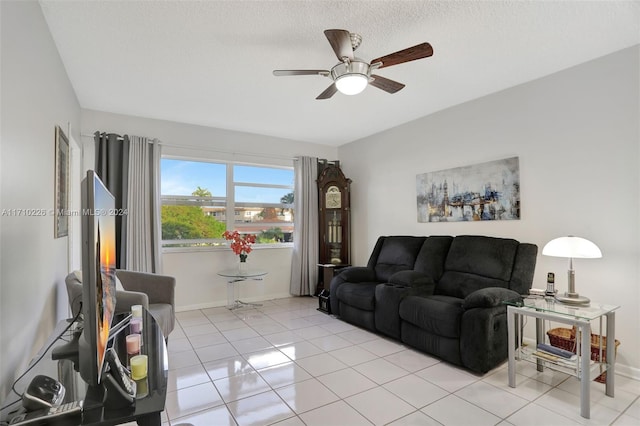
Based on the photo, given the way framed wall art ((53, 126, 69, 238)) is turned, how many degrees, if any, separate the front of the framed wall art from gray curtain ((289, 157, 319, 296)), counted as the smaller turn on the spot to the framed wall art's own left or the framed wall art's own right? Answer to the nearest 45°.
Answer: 0° — it already faces it

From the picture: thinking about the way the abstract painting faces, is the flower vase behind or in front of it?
in front

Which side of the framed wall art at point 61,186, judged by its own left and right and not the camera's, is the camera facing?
right

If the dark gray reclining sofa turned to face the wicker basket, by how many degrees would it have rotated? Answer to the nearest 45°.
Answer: approximately 135° to its left

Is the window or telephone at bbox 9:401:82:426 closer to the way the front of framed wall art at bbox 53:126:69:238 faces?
the window

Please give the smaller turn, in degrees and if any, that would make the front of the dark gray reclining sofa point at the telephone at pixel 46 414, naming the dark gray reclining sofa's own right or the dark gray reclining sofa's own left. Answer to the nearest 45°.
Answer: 0° — it already faces it

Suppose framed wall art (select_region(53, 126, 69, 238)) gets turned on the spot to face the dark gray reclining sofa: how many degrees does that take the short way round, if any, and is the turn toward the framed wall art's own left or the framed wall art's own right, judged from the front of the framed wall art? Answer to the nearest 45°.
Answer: approximately 45° to the framed wall art's own right

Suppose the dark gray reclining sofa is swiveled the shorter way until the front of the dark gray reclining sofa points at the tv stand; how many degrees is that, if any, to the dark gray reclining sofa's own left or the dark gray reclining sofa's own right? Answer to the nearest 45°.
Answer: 0° — it already faces it

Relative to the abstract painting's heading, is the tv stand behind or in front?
in front

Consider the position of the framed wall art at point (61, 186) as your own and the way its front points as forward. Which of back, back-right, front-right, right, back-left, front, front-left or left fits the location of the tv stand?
right

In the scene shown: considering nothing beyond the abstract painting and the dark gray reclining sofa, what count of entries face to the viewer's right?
0

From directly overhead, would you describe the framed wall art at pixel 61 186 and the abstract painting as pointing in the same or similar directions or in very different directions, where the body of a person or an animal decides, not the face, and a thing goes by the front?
very different directions

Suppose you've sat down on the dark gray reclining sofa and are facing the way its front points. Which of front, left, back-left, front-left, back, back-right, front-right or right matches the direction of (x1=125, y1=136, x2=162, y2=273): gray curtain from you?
front-right

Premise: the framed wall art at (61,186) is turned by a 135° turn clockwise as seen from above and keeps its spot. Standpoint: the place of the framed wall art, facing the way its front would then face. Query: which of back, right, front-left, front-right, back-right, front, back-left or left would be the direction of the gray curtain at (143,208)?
back

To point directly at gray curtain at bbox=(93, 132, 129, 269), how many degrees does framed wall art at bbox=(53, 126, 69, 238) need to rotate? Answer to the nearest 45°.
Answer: approximately 45° to its left
